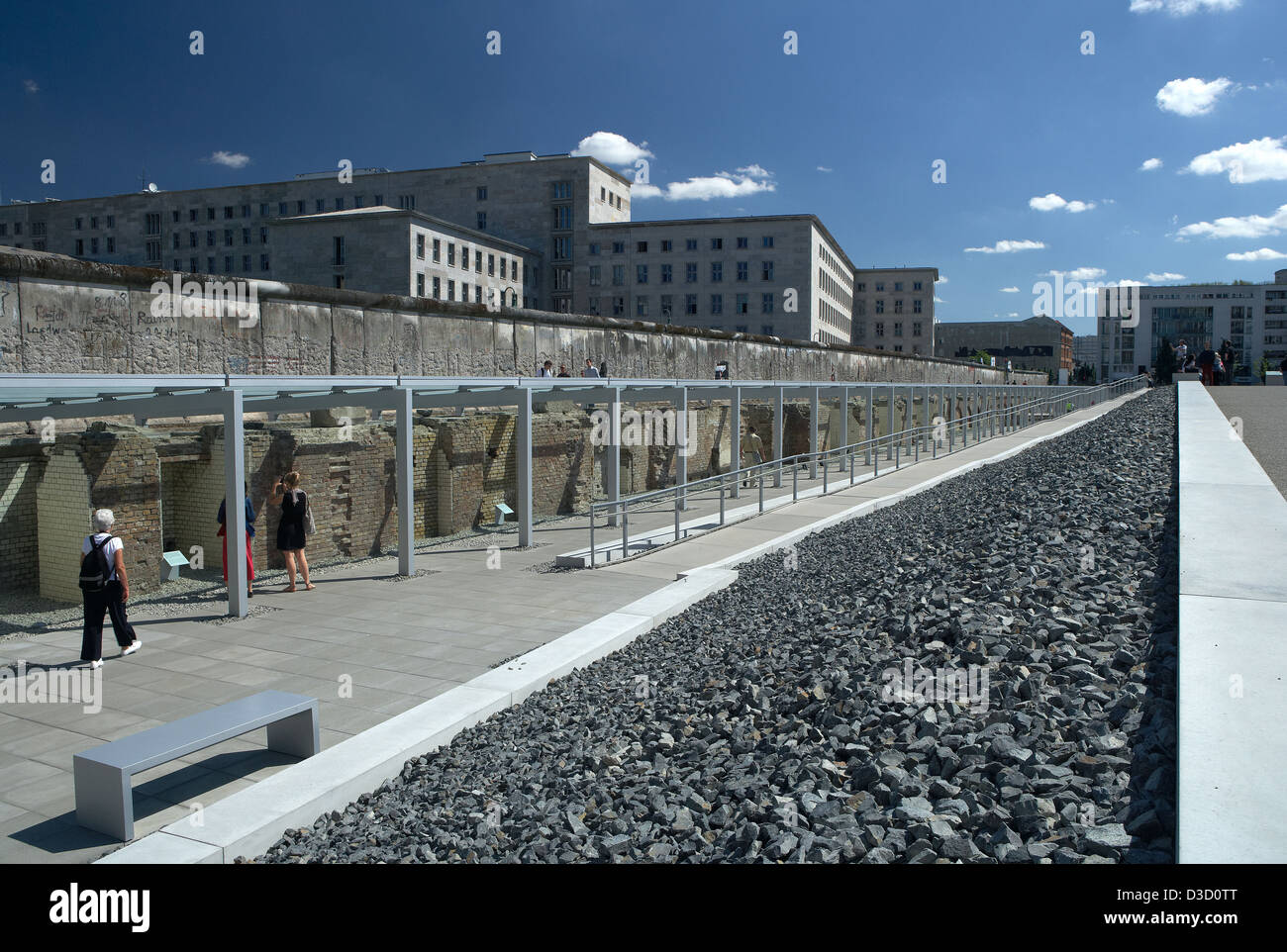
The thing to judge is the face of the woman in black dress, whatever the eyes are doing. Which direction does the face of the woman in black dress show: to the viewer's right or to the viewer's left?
to the viewer's left

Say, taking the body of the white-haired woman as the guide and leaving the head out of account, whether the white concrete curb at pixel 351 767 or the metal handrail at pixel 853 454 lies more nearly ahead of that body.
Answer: the metal handrail

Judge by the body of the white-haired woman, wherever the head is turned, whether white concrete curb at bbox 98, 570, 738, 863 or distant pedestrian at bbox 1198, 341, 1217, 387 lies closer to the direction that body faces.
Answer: the distant pedestrian

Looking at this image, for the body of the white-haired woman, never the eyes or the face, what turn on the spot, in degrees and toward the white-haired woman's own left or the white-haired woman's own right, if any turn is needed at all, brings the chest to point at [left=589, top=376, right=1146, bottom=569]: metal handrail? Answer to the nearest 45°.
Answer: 0° — they already face it

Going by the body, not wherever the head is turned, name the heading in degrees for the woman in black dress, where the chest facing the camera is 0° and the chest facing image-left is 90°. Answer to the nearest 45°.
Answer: approximately 135°

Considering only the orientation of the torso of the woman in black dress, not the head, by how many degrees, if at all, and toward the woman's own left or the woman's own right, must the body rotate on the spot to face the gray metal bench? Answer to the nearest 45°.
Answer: approximately 135° to the woman's own left

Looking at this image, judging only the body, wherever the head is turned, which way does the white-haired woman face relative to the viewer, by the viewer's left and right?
facing away from the viewer and to the right of the viewer

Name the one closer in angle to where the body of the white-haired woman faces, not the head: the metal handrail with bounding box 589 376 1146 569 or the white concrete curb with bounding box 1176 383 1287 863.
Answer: the metal handrail
